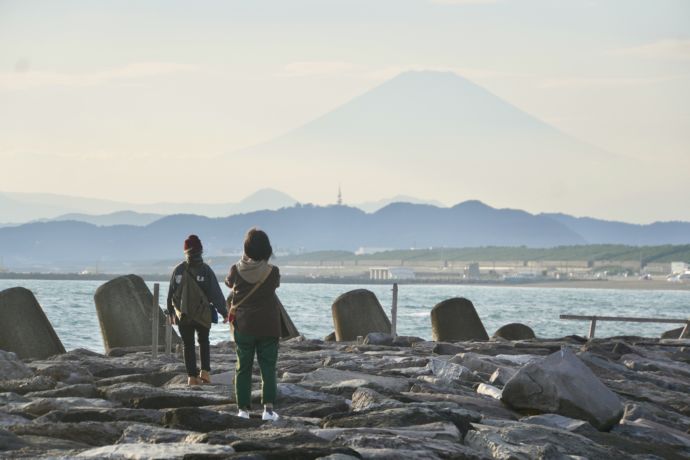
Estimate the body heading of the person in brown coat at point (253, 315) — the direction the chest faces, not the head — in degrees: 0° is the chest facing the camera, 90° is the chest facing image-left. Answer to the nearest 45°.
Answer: approximately 180°

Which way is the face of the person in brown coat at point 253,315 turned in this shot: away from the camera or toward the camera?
away from the camera

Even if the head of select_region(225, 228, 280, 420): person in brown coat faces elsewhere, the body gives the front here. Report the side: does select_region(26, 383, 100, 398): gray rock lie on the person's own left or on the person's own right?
on the person's own left

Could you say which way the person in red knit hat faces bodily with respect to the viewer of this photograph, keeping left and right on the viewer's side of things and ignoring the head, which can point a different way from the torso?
facing away from the viewer

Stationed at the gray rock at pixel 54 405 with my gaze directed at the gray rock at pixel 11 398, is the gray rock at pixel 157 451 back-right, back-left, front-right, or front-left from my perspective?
back-left

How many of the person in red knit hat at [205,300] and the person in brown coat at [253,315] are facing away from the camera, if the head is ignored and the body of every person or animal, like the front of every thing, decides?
2

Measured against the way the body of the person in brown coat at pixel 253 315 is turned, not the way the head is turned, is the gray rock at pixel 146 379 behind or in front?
in front

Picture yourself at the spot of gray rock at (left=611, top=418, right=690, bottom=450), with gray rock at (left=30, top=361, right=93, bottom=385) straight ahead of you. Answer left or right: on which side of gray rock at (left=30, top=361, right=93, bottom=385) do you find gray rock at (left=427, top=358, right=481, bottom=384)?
right
